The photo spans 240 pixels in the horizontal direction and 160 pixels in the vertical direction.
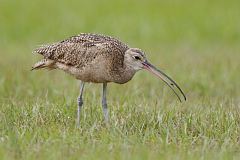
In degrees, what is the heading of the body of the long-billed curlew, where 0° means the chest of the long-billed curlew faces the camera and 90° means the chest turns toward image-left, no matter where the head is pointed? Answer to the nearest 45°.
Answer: approximately 270°
